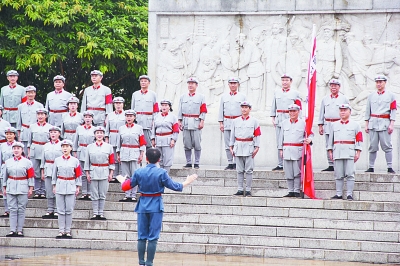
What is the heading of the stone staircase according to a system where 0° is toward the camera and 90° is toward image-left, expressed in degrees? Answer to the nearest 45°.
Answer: approximately 0°

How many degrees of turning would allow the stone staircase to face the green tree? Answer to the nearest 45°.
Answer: approximately 135° to its right
